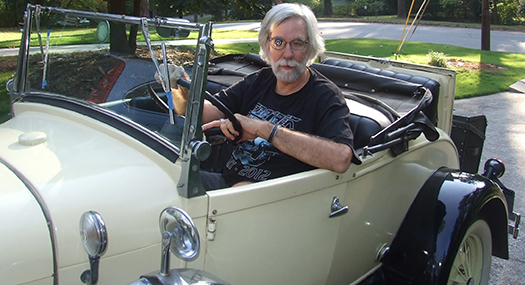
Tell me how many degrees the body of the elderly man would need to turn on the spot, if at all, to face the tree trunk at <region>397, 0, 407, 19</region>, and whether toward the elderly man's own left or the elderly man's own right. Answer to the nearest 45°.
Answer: approximately 135° to the elderly man's own right

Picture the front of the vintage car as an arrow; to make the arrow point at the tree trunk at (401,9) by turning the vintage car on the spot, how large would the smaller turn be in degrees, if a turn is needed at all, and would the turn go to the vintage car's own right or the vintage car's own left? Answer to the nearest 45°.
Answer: approximately 135° to the vintage car's own right

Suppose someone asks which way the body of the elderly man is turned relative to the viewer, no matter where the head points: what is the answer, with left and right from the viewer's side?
facing the viewer and to the left of the viewer
